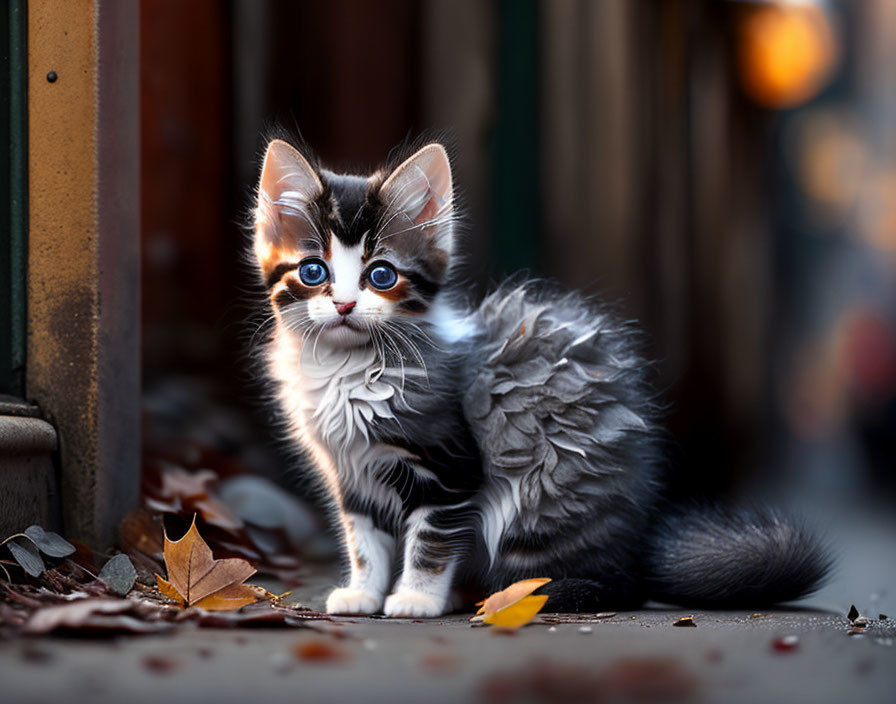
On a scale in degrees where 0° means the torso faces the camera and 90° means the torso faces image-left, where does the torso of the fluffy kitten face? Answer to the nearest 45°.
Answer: approximately 45°

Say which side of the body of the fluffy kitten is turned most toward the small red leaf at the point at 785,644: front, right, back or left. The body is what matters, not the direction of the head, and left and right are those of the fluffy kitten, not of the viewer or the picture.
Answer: left

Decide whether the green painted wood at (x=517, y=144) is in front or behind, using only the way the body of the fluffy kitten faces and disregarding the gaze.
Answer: behind

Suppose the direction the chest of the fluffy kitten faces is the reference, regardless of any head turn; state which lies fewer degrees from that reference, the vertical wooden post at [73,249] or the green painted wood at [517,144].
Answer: the vertical wooden post

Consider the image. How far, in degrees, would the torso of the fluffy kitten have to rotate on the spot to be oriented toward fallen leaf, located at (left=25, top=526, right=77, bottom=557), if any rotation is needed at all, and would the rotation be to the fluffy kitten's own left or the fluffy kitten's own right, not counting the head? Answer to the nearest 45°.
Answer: approximately 45° to the fluffy kitten's own right

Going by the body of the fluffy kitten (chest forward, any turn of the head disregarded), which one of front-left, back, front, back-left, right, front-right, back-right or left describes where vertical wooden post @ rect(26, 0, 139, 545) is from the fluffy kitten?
front-right
